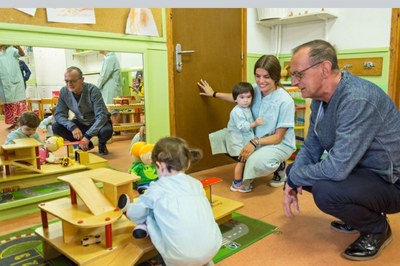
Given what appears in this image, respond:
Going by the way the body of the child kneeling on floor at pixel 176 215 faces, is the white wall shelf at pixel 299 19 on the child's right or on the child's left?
on the child's right

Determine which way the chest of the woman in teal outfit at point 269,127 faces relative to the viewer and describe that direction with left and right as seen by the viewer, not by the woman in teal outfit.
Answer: facing the viewer and to the left of the viewer

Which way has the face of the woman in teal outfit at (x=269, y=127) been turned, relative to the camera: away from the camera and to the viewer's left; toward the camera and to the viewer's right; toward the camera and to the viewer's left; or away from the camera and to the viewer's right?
toward the camera and to the viewer's left

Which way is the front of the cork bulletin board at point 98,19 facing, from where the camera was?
facing the viewer and to the right of the viewer
